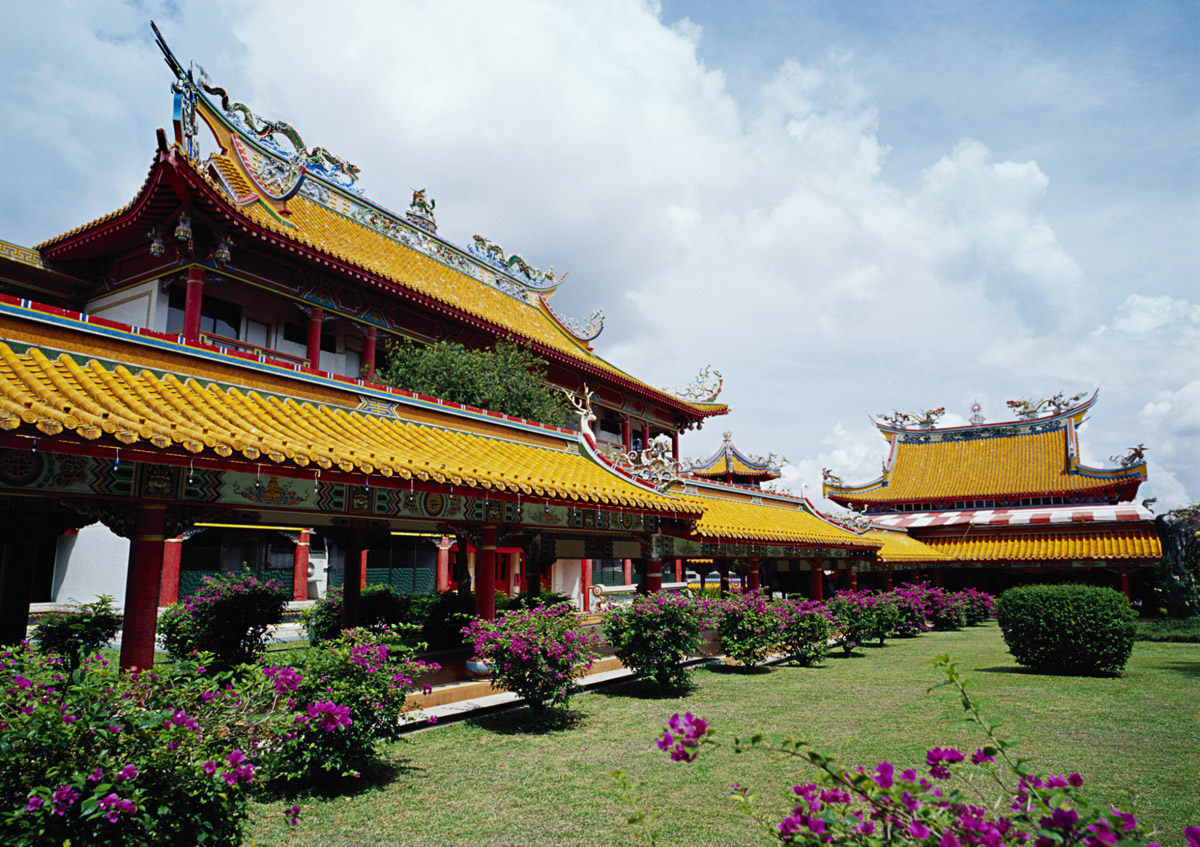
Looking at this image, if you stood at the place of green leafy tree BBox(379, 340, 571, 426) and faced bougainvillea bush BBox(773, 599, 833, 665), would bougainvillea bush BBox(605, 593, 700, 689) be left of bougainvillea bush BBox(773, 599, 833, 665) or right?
right

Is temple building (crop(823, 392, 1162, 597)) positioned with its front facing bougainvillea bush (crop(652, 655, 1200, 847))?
yes

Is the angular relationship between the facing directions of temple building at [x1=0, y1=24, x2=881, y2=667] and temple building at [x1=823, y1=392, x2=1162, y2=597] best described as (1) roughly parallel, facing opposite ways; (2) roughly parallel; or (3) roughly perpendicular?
roughly perpendicular

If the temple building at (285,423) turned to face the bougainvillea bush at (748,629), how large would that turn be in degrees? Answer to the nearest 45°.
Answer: approximately 45° to its left

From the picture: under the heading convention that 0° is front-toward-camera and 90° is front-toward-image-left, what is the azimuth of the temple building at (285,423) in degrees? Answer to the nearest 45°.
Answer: approximately 315°

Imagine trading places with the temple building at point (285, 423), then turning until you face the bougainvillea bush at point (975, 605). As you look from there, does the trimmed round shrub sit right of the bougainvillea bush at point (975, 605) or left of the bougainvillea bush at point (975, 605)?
right

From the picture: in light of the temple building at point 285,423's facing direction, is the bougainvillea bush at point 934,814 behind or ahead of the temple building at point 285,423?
ahead

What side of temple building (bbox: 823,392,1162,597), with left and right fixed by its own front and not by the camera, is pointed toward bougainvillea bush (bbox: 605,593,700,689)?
front

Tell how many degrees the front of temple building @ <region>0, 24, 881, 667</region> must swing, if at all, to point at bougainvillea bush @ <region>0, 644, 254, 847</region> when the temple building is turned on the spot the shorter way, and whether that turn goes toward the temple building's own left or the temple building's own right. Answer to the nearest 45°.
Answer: approximately 45° to the temple building's own right

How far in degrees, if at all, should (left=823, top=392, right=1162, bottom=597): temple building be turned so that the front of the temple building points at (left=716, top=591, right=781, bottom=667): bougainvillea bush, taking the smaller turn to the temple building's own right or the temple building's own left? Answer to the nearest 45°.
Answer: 0° — it already faces it

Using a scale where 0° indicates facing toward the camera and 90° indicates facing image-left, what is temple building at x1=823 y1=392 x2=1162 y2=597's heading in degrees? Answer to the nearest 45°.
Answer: approximately 0°

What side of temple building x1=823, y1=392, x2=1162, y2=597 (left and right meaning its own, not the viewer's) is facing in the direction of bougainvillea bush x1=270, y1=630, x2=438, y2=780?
front

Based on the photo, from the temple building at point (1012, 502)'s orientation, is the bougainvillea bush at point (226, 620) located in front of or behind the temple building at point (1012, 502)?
in front

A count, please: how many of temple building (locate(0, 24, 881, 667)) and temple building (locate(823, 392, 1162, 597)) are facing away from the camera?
0
